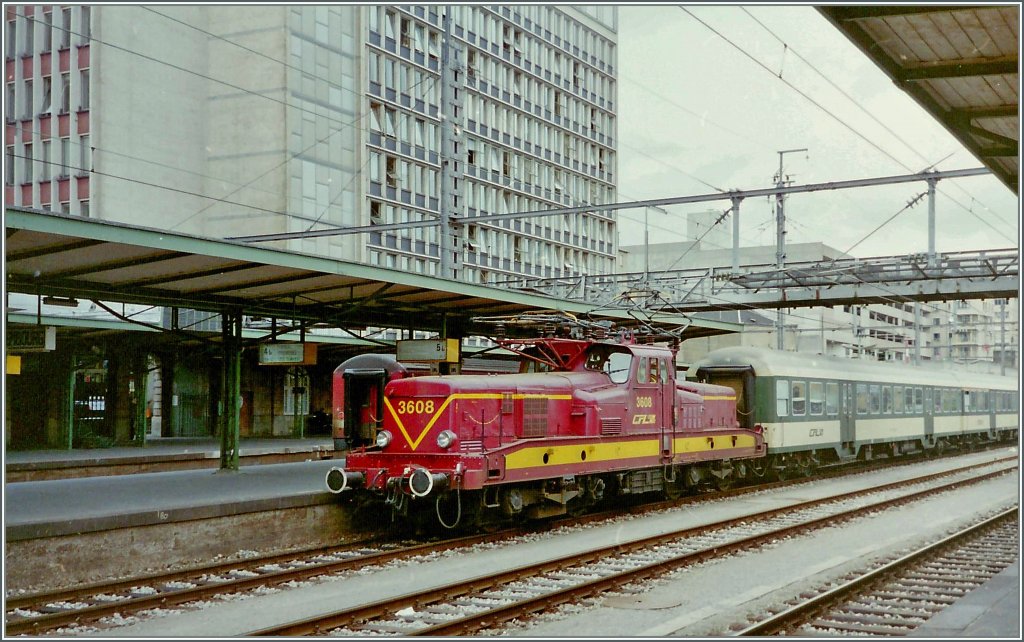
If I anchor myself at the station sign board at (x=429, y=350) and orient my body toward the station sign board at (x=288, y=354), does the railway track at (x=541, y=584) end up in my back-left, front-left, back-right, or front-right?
back-left

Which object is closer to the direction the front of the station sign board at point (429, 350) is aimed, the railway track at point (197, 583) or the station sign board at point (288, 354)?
the railway track

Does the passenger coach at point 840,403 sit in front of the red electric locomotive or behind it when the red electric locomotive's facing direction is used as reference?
behind

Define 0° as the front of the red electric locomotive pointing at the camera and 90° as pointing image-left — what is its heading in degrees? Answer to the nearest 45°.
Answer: approximately 45°

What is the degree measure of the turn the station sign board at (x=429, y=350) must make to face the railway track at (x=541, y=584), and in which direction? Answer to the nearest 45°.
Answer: approximately 45° to its left

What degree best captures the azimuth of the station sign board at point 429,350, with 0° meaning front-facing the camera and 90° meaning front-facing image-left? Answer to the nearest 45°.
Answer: approximately 45°

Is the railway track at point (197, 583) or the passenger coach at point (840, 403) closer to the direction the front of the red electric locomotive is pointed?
the railway track

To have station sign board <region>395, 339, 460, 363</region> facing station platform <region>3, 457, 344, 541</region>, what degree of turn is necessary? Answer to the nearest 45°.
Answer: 0° — it already faces it
